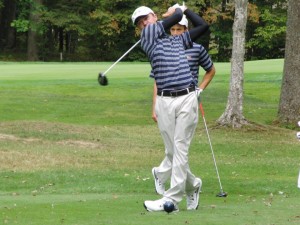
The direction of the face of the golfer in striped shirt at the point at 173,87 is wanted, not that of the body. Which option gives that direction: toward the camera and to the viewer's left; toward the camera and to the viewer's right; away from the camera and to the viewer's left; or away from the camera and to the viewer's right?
toward the camera and to the viewer's left

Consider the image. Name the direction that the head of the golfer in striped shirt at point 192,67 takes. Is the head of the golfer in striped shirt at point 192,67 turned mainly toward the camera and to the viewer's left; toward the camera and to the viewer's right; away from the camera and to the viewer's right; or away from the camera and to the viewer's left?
toward the camera and to the viewer's left

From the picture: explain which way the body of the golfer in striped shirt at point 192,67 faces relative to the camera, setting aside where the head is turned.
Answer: toward the camera

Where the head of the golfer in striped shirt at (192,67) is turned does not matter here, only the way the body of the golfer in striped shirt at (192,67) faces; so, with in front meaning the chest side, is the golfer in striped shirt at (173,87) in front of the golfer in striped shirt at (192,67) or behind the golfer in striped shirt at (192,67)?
in front
